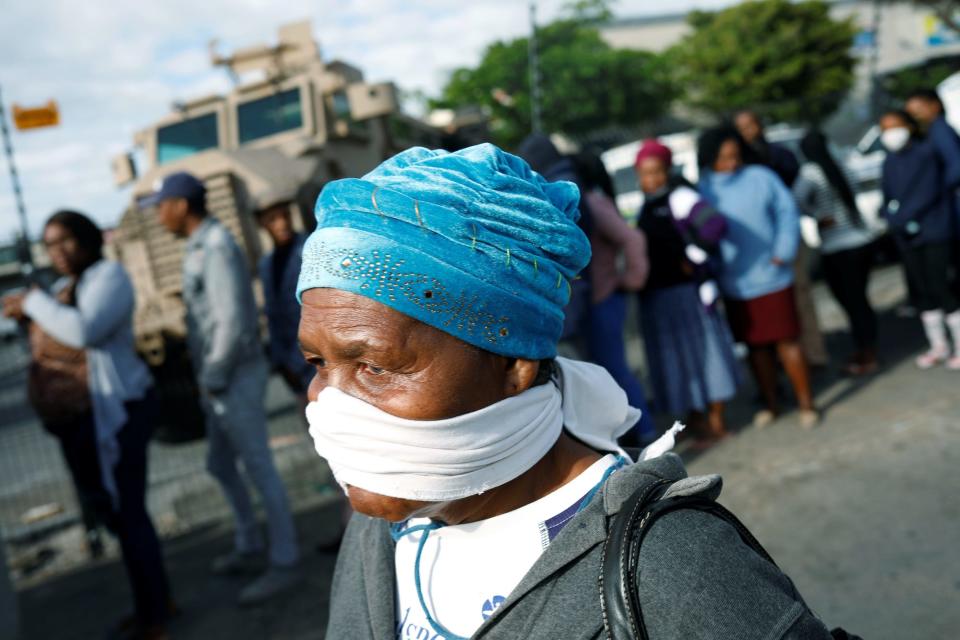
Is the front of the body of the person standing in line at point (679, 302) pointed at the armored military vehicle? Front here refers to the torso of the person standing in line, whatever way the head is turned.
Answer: no

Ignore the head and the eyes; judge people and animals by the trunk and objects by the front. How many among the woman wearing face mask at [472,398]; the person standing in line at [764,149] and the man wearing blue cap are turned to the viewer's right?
0

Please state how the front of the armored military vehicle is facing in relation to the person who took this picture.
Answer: facing the viewer and to the left of the viewer

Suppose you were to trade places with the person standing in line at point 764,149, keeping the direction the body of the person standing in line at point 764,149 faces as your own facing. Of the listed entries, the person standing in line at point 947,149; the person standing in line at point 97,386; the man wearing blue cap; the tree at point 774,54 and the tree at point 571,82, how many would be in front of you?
2

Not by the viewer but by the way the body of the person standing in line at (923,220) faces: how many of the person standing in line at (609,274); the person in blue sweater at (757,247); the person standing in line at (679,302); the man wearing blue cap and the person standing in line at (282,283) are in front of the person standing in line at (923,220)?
5

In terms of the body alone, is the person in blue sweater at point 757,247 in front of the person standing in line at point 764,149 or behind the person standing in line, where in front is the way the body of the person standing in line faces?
in front

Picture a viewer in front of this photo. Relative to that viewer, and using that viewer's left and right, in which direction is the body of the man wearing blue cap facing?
facing to the left of the viewer

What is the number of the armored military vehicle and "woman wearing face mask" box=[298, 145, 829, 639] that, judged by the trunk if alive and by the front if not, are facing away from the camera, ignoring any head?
0

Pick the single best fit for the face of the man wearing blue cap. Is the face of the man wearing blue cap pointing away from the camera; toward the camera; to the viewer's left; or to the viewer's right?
to the viewer's left

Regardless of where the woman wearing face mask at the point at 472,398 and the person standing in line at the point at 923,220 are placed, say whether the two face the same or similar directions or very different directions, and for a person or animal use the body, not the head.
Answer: same or similar directions

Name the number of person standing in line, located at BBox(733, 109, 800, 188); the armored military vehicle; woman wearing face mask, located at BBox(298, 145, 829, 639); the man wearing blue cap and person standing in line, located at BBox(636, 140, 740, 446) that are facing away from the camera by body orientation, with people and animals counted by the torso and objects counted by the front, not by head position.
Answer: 0

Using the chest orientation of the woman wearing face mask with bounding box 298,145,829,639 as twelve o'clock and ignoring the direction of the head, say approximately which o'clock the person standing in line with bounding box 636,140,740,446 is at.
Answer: The person standing in line is roughly at 5 o'clock from the woman wearing face mask.

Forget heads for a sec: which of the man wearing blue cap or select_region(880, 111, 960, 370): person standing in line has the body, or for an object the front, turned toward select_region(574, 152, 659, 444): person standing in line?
select_region(880, 111, 960, 370): person standing in line

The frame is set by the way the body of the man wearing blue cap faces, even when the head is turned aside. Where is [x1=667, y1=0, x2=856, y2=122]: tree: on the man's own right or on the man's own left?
on the man's own right

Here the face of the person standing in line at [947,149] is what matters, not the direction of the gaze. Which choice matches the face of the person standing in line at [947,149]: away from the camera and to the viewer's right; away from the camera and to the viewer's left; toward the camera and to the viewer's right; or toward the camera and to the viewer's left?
toward the camera and to the viewer's left

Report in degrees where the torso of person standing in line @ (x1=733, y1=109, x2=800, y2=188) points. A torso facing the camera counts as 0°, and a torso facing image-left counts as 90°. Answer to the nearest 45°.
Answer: approximately 45°

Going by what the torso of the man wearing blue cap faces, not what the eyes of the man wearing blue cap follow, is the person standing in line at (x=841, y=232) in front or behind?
behind
